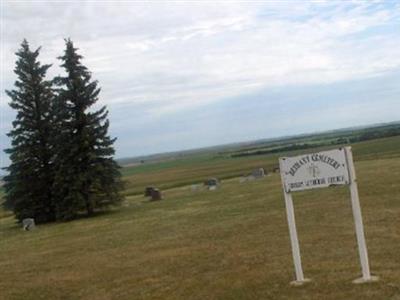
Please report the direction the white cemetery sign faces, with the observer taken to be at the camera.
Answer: facing the viewer

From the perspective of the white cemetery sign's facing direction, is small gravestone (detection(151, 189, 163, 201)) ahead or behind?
behind

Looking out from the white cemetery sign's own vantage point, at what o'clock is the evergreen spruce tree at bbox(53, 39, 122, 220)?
The evergreen spruce tree is roughly at 5 o'clock from the white cemetery sign.

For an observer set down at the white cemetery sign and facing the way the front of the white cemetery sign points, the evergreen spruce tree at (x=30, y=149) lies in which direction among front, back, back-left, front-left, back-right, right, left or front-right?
back-right
